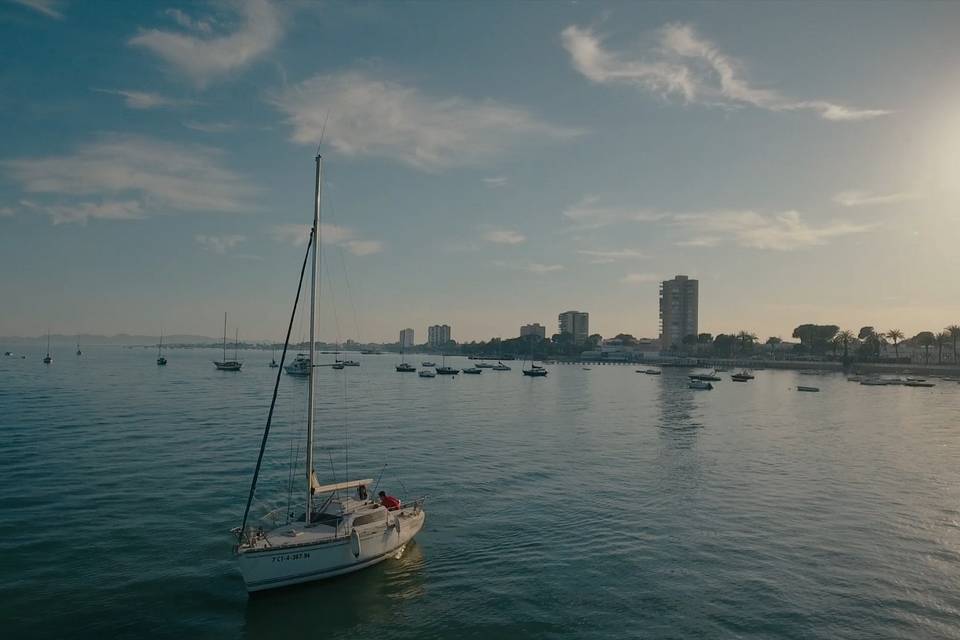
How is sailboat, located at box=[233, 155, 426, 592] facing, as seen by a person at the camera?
facing the viewer and to the left of the viewer
